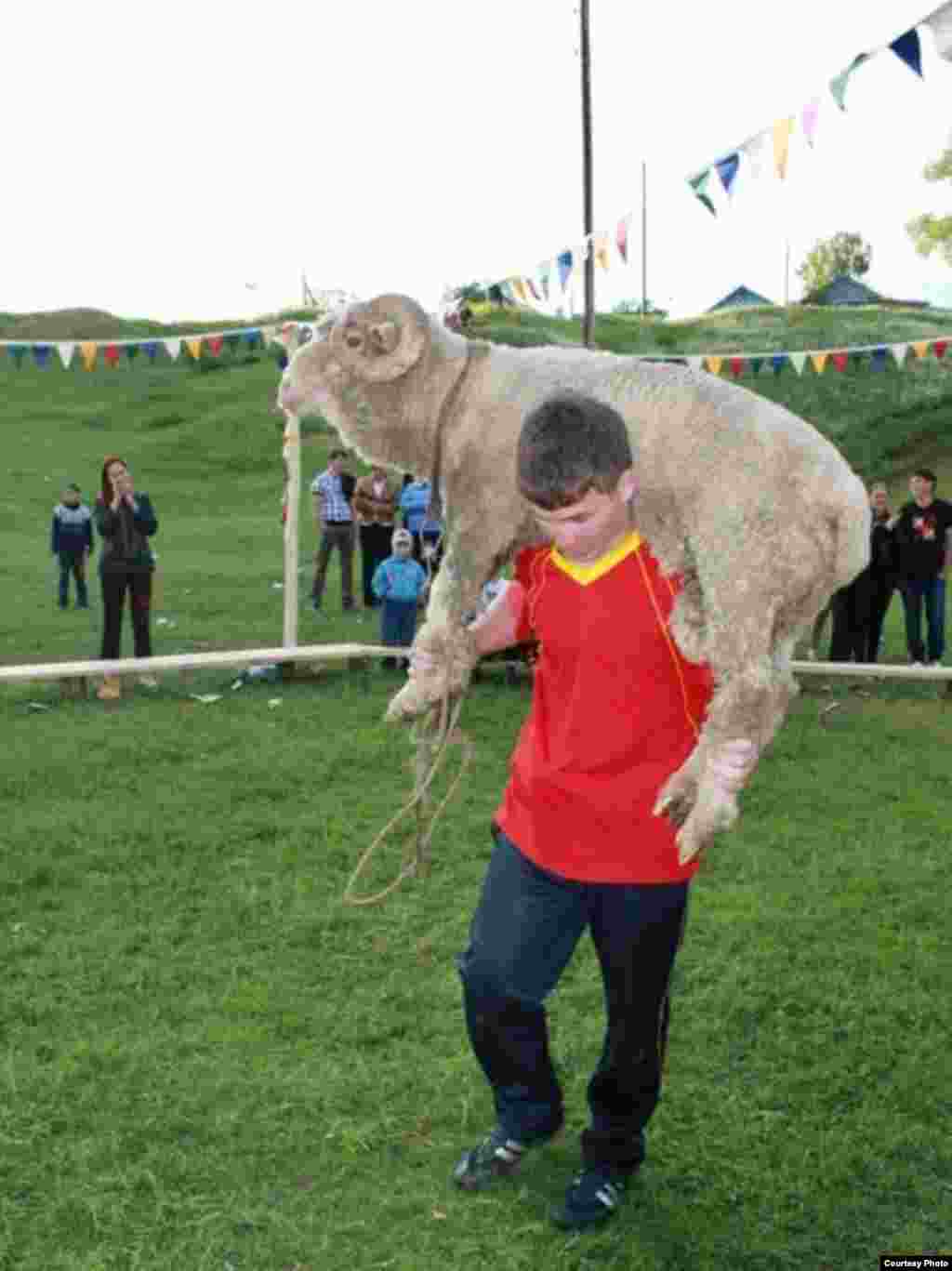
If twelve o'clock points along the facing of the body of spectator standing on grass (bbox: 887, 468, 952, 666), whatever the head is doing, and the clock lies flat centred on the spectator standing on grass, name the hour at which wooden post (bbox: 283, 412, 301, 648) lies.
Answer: The wooden post is roughly at 2 o'clock from the spectator standing on grass.

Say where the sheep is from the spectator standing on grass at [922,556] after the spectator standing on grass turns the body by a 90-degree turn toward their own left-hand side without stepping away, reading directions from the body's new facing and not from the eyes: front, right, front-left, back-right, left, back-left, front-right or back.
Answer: right

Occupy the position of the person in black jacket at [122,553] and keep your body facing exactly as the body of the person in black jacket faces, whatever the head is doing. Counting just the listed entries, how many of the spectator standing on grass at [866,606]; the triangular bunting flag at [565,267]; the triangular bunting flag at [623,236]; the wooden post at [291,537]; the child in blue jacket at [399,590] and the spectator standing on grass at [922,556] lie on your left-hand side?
6

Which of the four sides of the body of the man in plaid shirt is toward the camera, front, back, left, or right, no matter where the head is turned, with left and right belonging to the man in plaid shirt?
front

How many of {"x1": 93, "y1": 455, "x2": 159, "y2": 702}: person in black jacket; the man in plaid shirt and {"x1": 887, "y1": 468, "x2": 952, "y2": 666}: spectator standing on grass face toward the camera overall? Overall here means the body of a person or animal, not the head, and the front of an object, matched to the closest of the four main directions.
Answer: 3

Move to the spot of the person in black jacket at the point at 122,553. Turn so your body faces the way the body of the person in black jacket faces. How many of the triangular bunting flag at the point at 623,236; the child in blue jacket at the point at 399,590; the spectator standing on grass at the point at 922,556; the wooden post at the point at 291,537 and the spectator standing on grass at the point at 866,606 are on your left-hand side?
5

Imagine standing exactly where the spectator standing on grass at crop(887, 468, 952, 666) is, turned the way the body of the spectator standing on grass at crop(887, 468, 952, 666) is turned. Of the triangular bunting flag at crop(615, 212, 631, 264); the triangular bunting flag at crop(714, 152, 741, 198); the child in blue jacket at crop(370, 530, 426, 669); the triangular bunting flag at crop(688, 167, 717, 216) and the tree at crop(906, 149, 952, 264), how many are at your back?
1
